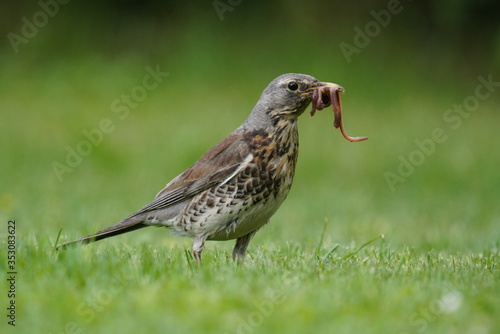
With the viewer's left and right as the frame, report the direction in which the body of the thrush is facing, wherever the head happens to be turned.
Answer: facing to the right of the viewer
